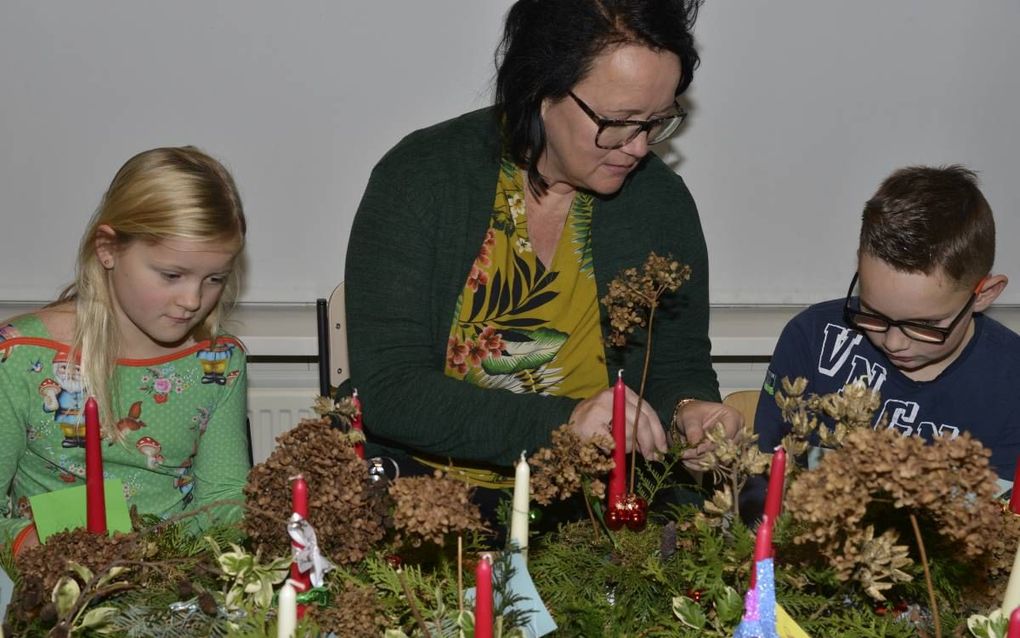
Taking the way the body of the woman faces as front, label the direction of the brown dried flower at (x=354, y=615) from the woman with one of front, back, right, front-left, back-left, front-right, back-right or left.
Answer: front-right

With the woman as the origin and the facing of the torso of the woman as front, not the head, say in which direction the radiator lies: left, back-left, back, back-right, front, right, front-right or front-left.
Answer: back

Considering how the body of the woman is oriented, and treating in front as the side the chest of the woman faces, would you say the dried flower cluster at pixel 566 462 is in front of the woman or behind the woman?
in front

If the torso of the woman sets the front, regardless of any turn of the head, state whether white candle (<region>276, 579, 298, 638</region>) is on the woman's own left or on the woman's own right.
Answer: on the woman's own right

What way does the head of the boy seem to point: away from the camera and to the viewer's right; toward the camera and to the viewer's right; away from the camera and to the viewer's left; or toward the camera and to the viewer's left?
toward the camera and to the viewer's left

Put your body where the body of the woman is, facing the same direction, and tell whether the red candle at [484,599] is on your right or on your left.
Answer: on your right

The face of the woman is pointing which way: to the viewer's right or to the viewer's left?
to the viewer's right

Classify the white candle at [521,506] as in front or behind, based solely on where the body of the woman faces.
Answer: in front

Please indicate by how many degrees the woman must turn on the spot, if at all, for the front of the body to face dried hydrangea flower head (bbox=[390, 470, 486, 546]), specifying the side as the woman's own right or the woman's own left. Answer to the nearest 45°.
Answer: approximately 45° to the woman's own right

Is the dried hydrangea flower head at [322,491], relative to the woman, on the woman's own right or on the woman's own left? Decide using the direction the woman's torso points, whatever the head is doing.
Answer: on the woman's own right

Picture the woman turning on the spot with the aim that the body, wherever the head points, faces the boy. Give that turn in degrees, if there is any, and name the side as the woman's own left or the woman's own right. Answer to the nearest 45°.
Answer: approximately 45° to the woman's own left
